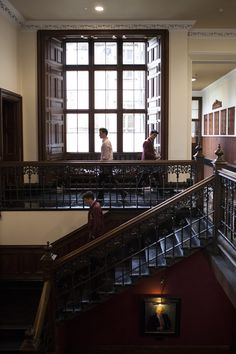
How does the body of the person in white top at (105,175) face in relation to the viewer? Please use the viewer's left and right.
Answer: facing to the left of the viewer

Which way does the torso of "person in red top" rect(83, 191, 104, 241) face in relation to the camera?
to the viewer's left

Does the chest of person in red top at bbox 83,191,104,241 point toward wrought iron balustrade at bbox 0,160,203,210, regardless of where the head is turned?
no

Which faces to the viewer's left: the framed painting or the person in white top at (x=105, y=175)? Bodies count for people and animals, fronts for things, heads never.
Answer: the person in white top

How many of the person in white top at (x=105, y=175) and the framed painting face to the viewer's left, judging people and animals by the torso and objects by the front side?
1

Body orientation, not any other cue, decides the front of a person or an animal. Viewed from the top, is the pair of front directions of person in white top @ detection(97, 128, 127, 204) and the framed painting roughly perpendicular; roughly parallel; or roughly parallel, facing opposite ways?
roughly perpendicular

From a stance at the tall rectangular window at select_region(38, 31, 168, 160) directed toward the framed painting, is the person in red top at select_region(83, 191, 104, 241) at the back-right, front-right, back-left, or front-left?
front-right

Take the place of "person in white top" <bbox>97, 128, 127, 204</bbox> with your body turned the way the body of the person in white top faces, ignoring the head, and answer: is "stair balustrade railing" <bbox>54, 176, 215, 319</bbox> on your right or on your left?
on your left

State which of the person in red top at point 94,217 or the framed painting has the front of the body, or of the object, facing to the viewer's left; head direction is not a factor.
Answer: the person in red top

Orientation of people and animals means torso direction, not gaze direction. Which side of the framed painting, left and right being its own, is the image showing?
front

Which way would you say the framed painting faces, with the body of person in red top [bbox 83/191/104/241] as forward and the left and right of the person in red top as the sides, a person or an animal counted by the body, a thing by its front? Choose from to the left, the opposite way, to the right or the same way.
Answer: to the left

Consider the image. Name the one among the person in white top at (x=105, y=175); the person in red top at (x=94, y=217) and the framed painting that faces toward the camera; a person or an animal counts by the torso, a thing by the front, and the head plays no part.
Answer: the framed painting

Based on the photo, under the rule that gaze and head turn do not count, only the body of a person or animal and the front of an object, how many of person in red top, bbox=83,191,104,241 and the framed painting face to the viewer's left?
1
